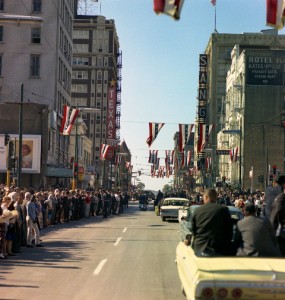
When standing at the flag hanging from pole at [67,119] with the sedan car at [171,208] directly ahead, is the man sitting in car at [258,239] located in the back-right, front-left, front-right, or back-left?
front-right

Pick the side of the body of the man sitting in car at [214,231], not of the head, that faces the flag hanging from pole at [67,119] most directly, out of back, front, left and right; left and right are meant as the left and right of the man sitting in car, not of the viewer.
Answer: front

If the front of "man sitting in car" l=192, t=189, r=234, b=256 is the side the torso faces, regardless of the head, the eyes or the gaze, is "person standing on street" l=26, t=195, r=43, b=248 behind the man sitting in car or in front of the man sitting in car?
in front

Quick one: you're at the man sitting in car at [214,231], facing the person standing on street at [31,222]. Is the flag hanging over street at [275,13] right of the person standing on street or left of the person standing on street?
right

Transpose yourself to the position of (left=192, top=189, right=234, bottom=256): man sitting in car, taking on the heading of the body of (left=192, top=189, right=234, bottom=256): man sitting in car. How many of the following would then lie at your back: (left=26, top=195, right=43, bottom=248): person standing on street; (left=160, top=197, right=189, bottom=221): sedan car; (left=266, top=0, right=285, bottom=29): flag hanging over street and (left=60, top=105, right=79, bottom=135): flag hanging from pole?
0

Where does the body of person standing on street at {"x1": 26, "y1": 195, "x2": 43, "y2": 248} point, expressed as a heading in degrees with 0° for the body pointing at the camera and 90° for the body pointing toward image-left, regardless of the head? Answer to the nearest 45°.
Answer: approximately 270°

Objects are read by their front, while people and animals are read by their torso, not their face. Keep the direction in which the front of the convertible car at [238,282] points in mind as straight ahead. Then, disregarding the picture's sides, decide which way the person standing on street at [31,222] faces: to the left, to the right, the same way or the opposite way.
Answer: to the right

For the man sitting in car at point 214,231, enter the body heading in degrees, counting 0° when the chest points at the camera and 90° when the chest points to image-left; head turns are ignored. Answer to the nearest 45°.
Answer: approximately 180°

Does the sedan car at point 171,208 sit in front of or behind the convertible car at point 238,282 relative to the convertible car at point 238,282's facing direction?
in front

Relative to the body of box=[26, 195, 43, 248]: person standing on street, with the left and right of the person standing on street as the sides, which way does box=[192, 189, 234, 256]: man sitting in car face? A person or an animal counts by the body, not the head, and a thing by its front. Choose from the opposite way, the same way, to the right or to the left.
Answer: to the left

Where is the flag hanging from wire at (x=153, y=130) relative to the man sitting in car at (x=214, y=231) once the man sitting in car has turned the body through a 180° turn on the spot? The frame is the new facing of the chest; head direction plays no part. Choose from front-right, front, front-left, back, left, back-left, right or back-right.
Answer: back

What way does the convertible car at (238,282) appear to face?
away from the camera

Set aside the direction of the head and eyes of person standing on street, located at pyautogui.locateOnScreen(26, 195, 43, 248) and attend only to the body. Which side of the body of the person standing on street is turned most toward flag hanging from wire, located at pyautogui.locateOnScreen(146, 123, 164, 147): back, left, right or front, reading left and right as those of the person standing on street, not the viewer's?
left

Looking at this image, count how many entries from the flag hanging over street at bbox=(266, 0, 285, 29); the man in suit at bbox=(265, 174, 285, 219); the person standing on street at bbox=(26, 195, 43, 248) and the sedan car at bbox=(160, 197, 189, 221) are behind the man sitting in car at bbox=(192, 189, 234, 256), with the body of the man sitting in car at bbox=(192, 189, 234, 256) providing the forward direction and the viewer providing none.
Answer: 0

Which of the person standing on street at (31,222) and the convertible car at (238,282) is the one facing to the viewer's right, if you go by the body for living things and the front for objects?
the person standing on street
